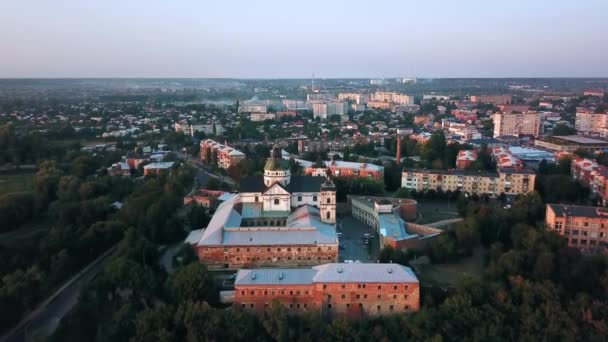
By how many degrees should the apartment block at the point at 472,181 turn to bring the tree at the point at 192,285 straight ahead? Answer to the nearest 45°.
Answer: approximately 45° to its right

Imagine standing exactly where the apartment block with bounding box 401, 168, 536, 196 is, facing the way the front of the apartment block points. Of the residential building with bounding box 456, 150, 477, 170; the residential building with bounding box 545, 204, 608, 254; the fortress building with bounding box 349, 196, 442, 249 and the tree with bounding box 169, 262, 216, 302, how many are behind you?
1

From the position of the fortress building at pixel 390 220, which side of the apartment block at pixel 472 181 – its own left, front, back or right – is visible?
front

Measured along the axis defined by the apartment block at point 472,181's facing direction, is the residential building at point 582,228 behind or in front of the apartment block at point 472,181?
in front

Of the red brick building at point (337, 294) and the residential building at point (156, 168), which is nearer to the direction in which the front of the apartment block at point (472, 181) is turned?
the red brick building

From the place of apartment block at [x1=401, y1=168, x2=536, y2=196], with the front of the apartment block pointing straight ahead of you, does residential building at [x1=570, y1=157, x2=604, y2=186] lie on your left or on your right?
on your left

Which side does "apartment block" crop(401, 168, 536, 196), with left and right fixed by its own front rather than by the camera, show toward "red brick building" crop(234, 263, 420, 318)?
front

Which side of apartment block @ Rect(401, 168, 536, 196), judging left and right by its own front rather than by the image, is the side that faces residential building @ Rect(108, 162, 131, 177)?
right

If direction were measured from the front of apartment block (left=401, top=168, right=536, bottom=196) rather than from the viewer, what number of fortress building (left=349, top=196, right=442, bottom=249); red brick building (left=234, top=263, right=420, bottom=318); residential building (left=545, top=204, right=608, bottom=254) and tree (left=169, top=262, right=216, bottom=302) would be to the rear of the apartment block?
0

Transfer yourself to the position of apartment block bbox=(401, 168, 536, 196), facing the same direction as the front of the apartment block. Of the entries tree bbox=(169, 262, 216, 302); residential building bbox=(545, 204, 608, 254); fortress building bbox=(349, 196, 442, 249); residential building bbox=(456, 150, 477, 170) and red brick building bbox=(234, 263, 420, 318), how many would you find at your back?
1

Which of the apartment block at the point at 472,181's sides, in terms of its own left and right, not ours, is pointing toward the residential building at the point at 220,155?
right

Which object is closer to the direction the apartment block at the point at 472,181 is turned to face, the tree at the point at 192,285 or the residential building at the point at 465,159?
the tree

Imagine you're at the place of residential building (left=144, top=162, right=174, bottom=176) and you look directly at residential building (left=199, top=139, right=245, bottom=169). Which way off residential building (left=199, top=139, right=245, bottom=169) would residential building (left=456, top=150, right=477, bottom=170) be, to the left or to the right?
right

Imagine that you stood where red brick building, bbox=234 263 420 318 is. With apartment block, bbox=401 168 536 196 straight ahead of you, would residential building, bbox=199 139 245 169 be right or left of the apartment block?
left

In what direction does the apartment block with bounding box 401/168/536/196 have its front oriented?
toward the camera

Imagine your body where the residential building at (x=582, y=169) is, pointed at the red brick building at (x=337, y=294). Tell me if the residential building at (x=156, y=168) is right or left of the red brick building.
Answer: right

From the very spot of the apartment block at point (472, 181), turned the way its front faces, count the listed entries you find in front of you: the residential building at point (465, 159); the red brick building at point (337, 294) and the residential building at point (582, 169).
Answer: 1

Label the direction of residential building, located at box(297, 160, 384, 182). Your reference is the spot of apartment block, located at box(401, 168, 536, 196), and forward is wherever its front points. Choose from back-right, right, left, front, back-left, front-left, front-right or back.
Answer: right

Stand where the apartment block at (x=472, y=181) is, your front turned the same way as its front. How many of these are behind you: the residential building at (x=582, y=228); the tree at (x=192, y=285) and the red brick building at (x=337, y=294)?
0
